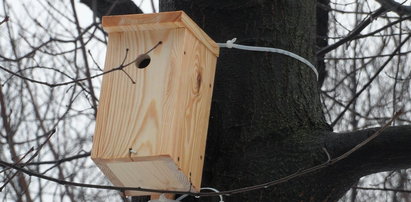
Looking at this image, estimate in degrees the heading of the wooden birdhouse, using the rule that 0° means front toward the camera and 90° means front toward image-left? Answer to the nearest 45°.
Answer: approximately 45°
